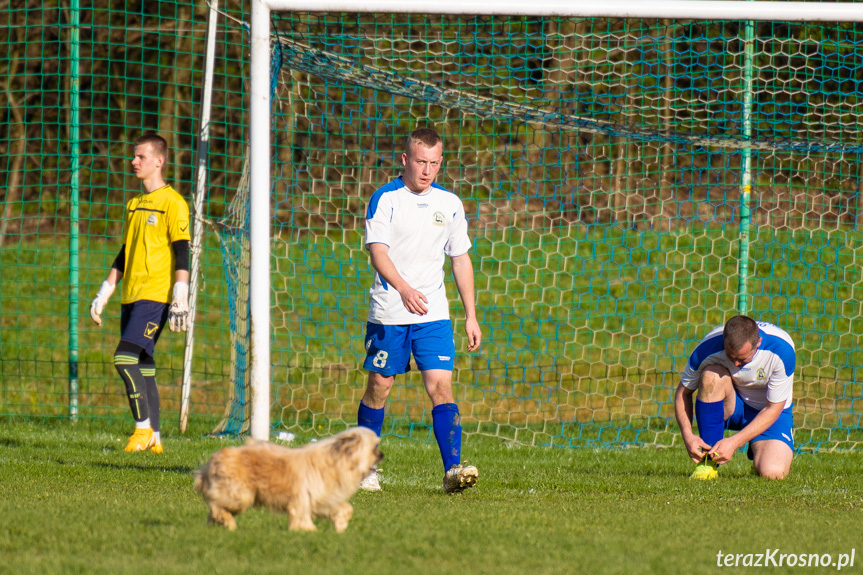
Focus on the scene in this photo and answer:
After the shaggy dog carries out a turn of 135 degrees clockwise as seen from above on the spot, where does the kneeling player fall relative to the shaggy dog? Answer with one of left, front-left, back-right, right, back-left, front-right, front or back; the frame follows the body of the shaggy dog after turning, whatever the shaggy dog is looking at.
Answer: back

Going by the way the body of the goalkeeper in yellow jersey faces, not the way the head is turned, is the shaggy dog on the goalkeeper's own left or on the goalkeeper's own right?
on the goalkeeper's own left

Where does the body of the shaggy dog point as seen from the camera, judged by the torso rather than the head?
to the viewer's right

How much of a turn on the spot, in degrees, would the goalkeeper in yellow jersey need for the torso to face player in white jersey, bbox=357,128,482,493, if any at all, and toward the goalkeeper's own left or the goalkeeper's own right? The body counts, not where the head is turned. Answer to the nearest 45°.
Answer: approximately 90° to the goalkeeper's own left

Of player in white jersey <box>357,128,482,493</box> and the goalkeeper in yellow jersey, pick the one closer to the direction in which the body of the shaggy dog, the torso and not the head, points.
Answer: the player in white jersey

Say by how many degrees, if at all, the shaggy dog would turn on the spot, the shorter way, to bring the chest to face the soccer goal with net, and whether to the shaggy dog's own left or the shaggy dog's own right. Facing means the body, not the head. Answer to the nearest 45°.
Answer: approximately 90° to the shaggy dog's own left

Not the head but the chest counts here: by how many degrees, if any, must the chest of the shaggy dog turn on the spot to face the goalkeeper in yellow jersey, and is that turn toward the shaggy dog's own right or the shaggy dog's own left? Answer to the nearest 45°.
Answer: approximately 90° to the shaggy dog's own left

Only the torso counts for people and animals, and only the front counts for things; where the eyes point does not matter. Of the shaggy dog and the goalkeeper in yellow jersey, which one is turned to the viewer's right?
the shaggy dog

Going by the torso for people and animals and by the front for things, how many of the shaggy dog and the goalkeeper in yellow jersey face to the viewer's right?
1

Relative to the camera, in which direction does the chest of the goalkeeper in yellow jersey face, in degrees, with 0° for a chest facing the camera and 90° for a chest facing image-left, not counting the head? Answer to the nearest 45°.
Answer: approximately 45°
